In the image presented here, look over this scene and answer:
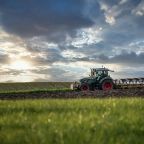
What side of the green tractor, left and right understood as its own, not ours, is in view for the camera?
left
